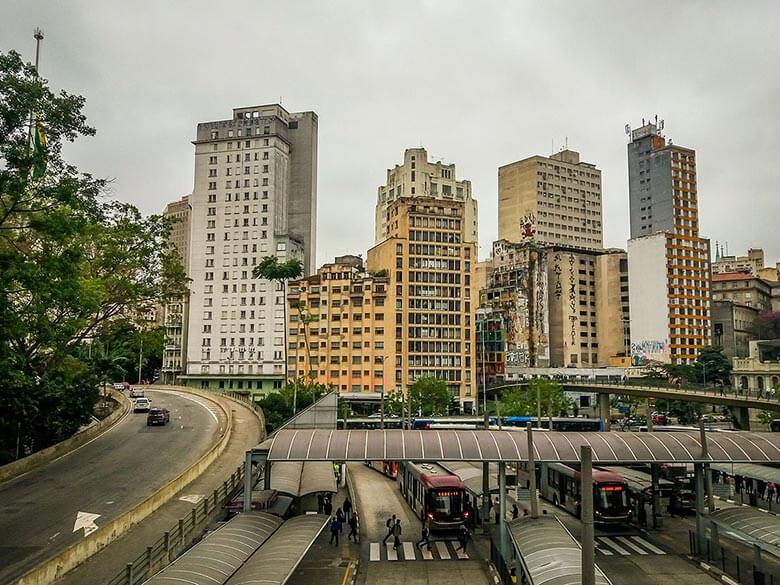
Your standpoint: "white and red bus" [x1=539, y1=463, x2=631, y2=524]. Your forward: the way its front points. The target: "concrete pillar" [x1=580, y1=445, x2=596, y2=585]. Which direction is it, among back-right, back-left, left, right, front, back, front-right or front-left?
front-right

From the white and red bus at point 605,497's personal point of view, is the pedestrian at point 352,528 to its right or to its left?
on its right

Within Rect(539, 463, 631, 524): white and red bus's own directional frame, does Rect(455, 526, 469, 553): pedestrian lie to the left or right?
on its right

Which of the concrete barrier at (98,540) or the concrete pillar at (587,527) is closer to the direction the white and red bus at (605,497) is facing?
the concrete pillar

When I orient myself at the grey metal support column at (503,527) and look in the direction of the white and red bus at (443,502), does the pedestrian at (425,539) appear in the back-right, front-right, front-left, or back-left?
front-left

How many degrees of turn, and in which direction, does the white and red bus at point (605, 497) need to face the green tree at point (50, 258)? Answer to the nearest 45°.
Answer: approximately 90° to its right

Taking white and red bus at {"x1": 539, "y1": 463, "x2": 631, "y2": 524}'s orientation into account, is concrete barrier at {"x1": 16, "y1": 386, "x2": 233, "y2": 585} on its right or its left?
on its right

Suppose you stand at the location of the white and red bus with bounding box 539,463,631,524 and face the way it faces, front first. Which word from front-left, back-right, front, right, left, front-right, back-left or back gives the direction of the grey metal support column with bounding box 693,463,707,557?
front

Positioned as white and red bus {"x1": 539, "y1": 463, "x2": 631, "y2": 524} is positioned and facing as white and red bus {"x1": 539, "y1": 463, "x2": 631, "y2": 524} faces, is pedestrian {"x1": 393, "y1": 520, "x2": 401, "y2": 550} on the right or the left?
on its right

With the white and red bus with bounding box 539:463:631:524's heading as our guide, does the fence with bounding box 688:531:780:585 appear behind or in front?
in front

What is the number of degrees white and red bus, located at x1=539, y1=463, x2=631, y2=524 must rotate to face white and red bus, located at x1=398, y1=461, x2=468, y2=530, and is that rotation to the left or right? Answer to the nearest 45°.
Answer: approximately 90° to its right

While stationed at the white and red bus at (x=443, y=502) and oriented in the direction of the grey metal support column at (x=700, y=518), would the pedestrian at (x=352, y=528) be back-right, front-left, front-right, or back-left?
back-right

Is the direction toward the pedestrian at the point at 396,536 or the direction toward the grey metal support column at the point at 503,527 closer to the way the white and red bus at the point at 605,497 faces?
the grey metal support column

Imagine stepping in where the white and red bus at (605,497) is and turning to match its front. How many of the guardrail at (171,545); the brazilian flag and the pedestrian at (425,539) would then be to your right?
3

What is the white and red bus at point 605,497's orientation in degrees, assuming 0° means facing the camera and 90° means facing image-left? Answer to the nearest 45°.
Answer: approximately 315°
